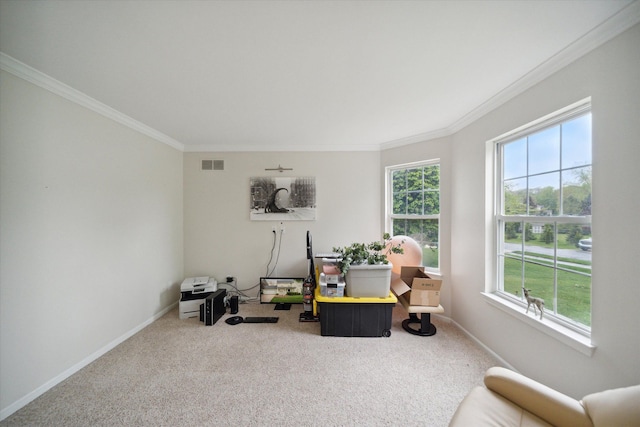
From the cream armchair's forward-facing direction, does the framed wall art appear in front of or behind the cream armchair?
in front

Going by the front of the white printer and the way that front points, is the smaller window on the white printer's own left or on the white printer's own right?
on the white printer's own left

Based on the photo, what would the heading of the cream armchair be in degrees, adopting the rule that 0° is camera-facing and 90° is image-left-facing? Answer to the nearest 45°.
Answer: approximately 90°

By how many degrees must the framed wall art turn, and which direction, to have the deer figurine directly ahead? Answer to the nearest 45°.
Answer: approximately 45° to its left

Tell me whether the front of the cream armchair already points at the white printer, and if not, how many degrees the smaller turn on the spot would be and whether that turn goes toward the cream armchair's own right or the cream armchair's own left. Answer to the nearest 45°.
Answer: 0° — it already faces it

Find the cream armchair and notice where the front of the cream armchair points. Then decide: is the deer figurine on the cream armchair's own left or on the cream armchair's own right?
on the cream armchair's own right

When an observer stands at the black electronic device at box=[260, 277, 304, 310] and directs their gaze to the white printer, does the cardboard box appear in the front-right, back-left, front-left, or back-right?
back-left

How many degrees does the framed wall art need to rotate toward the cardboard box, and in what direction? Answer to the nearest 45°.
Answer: approximately 45° to its left

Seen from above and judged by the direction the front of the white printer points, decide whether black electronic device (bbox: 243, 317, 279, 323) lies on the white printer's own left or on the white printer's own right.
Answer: on the white printer's own left

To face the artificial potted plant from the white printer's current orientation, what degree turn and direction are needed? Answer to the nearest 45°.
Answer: approximately 45° to its left
